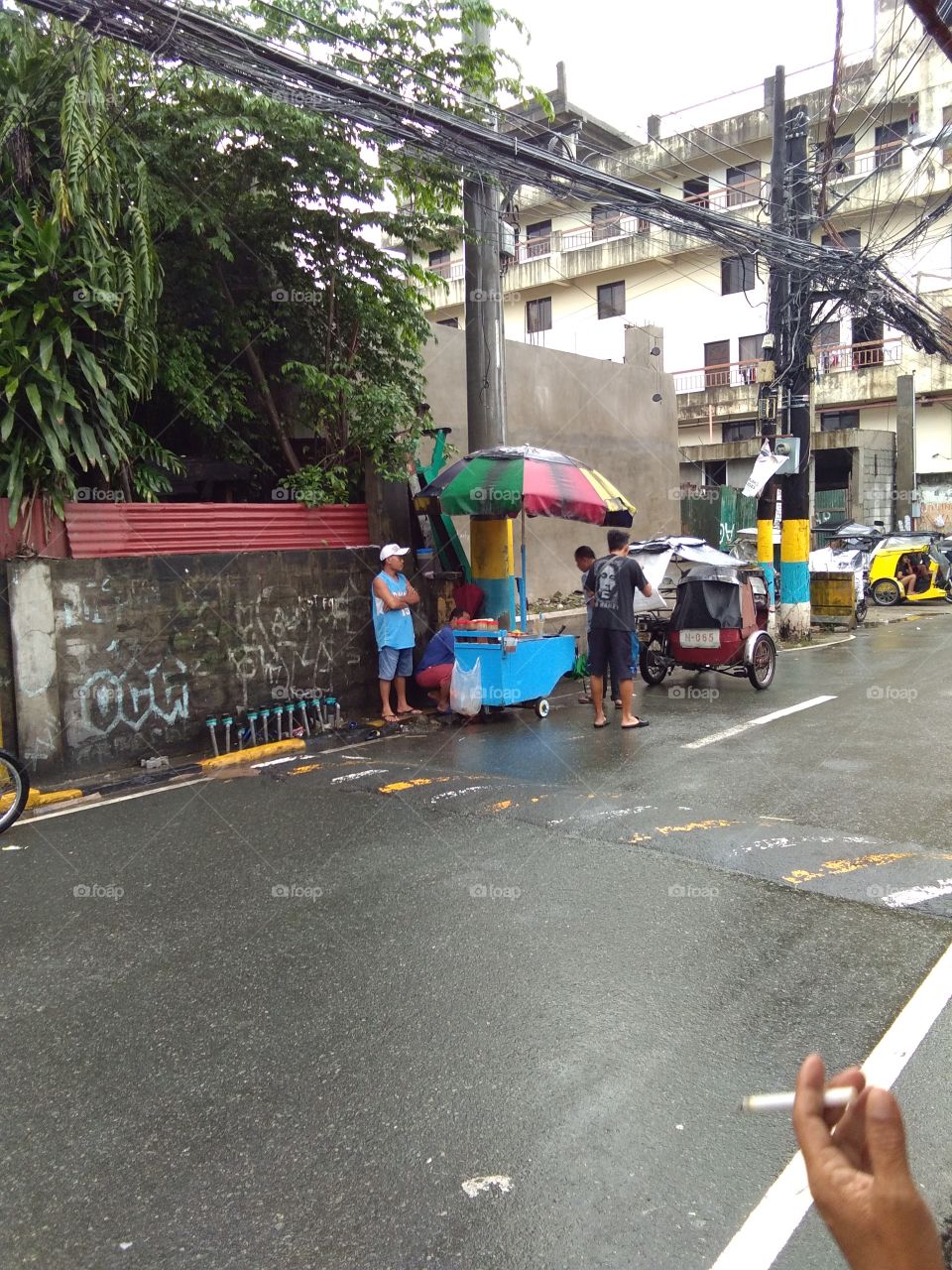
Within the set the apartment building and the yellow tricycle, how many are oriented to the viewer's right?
1

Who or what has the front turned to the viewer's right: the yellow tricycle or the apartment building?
the yellow tricycle

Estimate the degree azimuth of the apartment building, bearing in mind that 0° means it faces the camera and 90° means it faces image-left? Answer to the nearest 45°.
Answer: approximately 45°

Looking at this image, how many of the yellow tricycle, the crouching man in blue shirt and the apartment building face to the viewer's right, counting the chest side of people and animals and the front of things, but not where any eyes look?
2

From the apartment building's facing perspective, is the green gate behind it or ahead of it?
ahead

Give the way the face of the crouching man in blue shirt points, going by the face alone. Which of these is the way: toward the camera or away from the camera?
away from the camera

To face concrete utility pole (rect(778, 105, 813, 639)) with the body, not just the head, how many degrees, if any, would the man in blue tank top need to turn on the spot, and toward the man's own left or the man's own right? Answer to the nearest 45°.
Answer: approximately 90° to the man's own left

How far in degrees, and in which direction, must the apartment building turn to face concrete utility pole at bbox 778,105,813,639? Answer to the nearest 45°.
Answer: approximately 45° to its left
